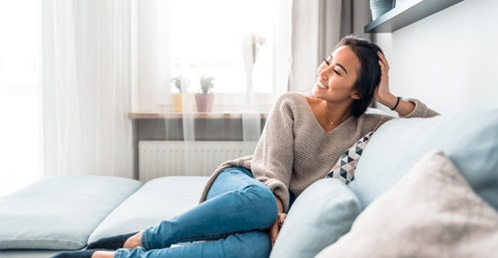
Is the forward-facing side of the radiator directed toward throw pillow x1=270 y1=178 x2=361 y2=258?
yes

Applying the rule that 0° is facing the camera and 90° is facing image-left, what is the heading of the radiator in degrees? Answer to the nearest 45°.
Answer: approximately 0°

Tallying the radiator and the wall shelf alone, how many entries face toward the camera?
1

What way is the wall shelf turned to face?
to the viewer's left

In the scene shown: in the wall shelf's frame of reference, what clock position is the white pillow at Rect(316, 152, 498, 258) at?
The white pillow is roughly at 9 o'clock from the wall shelf.

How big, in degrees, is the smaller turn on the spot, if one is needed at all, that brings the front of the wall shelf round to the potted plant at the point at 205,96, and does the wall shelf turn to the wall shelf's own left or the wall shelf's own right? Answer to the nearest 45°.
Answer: approximately 45° to the wall shelf's own right

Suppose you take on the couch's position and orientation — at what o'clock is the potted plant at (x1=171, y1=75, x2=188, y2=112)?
The potted plant is roughly at 4 o'clock from the couch.

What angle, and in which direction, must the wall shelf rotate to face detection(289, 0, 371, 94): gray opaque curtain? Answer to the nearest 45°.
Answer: approximately 45° to its right
